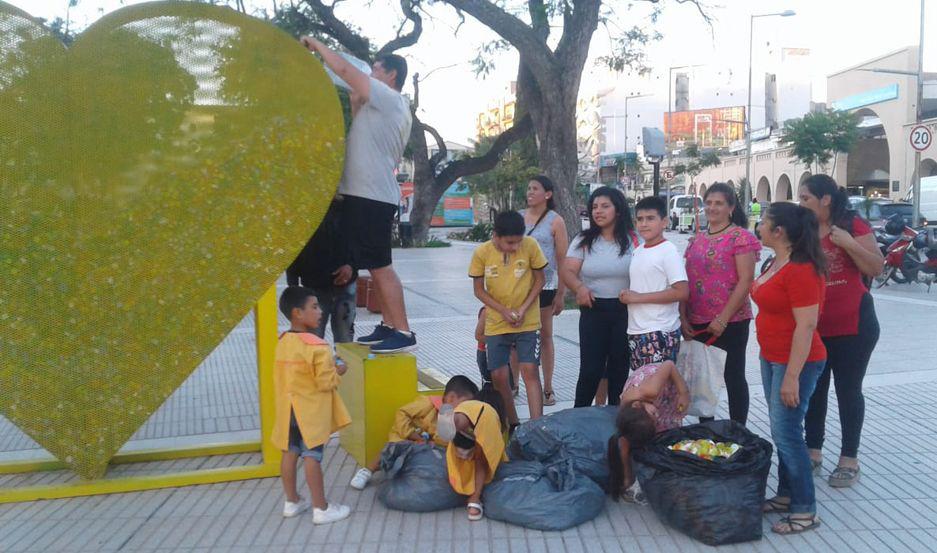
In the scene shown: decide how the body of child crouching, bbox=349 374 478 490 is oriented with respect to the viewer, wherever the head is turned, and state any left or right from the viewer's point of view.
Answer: facing to the right of the viewer

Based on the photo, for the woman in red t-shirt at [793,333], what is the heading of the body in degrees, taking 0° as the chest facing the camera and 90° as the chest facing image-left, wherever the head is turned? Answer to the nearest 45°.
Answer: approximately 90°

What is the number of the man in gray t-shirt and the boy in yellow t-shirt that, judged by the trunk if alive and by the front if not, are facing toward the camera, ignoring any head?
1

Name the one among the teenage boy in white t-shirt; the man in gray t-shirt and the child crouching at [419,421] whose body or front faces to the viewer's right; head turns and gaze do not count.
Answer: the child crouching

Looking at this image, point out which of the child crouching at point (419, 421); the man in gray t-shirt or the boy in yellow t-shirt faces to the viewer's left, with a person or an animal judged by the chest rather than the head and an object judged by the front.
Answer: the man in gray t-shirt

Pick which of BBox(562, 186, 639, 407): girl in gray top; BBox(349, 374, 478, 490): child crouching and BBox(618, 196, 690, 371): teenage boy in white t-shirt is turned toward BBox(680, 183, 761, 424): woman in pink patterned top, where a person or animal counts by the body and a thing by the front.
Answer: the child crouching

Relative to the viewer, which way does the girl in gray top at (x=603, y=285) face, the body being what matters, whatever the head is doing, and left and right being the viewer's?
facing the viewer and to the left of the viewer

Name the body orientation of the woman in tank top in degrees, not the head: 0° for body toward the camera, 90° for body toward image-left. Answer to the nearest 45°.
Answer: approximately 45°

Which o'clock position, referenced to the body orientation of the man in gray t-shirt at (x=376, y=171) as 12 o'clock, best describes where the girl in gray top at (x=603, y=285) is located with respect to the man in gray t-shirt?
The girl in gray top is roughly at 6 o'clock from the man in gray t-shirt.

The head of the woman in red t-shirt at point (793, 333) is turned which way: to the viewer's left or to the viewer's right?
to the viewer's left

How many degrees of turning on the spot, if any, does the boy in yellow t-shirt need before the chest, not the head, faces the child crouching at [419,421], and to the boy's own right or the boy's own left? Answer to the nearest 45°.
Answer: approximately 45° to the boy's own right

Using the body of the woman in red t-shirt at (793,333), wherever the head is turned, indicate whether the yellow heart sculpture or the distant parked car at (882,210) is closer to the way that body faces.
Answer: the yellow heart sculpture

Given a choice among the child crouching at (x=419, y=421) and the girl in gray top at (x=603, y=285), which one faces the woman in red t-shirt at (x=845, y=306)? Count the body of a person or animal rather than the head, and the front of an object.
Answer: the child crouching

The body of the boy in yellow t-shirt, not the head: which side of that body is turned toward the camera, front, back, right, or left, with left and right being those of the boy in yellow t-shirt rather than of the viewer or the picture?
front

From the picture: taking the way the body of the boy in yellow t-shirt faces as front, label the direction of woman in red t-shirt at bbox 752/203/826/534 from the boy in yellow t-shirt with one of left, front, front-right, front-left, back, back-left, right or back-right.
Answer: front-left

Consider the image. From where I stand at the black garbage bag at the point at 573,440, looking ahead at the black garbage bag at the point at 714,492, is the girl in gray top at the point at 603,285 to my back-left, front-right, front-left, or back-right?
back-left
